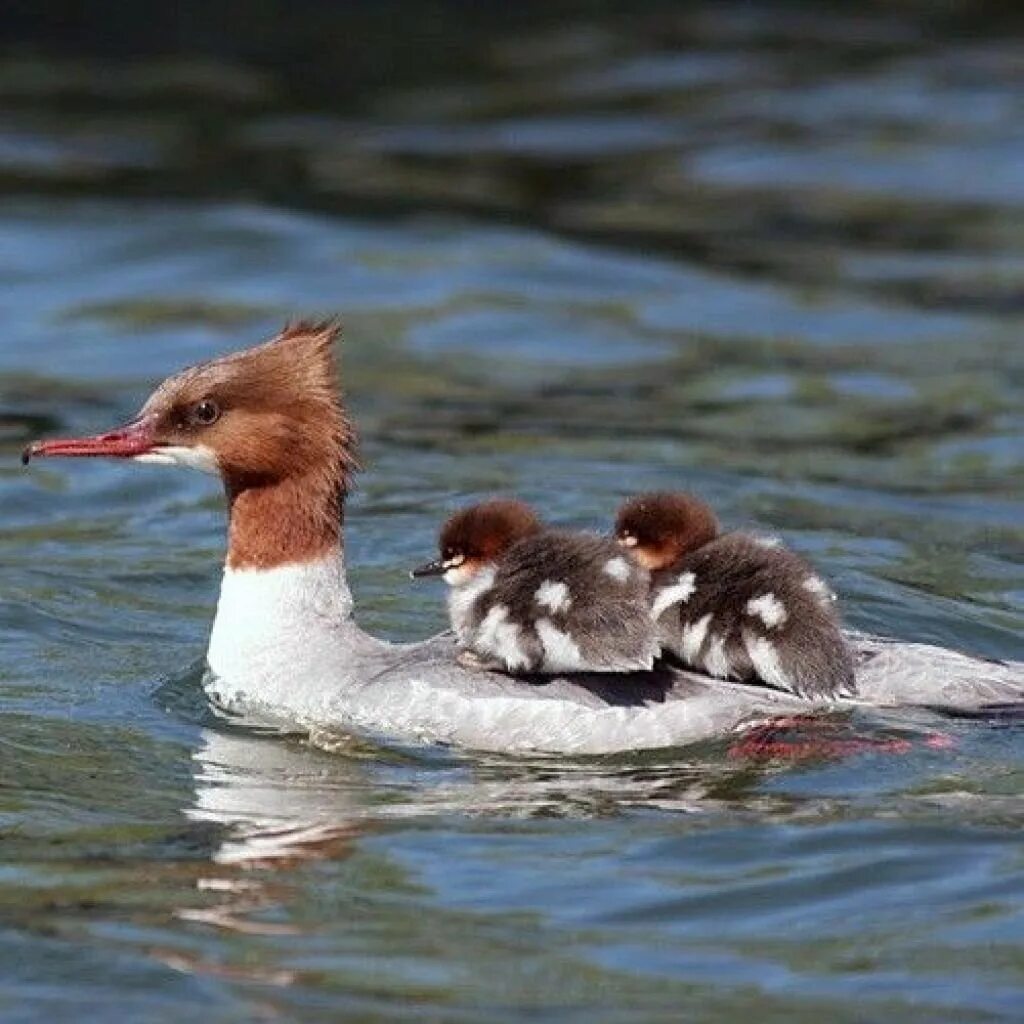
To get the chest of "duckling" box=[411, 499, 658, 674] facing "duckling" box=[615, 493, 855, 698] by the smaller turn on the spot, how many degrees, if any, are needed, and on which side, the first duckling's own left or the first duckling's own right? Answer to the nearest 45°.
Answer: approximately 180°

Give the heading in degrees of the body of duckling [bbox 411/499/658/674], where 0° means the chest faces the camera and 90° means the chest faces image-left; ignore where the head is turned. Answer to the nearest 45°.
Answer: approximately 90°

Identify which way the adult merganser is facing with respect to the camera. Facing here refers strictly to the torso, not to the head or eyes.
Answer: to the viewer's left
